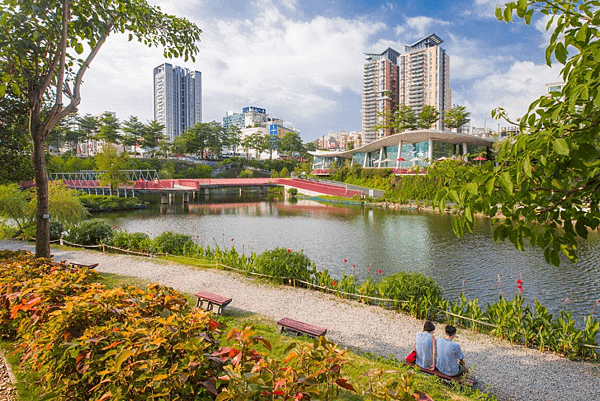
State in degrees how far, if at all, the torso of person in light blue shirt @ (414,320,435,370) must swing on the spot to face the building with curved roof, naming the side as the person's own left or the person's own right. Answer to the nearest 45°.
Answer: approximately 45° to the person's own left

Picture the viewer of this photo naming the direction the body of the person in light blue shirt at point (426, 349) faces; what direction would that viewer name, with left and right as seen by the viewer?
facing away from the viewer and to the right of the viewer

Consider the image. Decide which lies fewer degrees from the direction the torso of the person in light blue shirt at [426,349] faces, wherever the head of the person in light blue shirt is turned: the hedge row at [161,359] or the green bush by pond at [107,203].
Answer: the green bush by pond

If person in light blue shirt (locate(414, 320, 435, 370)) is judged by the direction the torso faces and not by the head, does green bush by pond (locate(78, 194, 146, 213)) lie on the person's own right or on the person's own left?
on the person's own left

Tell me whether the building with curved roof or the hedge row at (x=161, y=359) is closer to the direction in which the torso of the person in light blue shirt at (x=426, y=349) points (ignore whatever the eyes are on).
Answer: the building with curved roof

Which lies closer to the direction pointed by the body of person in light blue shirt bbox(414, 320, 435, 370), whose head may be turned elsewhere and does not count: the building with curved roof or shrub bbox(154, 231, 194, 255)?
the building with curved roof

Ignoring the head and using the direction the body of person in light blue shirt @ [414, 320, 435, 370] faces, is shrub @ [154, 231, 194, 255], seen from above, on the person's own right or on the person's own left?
on the person's own left

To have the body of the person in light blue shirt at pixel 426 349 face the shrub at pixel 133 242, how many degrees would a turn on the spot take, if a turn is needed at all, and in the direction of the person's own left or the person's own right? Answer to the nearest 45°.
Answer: approximately 90° to the person's own left

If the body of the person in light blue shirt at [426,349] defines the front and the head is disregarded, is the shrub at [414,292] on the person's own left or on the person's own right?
on the person's own left
